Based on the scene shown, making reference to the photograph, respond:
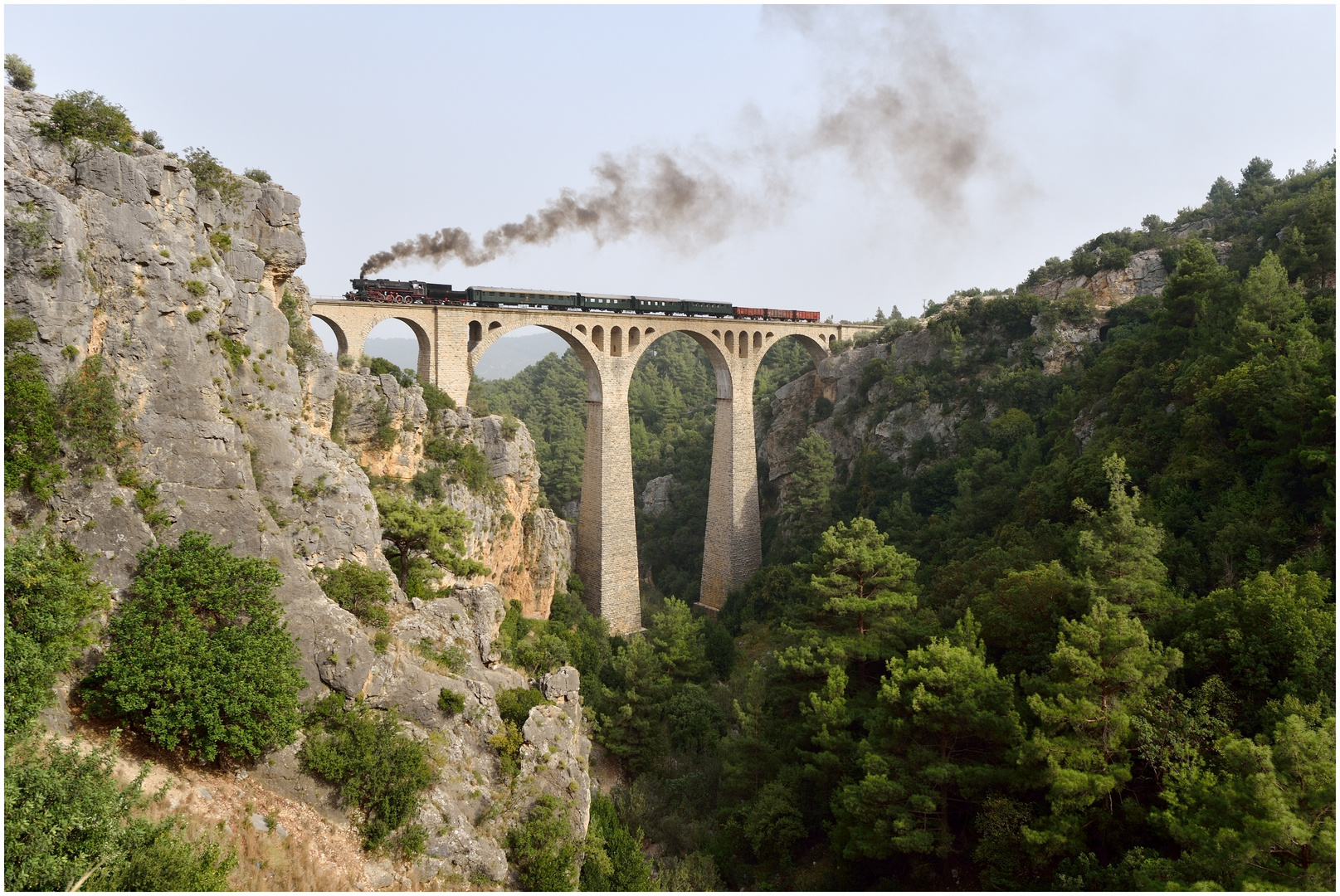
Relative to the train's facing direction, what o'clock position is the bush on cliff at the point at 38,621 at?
The bush on cliff is roughly at 11 o'clock from the train.

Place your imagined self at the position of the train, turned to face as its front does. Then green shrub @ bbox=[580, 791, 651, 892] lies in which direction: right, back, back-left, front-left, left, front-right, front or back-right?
front-left

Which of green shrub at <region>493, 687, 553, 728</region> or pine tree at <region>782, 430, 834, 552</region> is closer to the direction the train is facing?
the green shrub

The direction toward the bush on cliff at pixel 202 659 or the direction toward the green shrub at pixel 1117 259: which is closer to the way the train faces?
the bush on cliff

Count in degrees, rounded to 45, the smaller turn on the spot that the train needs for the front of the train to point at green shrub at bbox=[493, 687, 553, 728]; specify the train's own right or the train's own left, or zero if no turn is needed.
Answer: approximately 45° to the train's own left

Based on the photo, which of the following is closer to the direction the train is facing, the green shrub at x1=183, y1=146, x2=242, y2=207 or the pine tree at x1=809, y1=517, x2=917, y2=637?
the green shrub

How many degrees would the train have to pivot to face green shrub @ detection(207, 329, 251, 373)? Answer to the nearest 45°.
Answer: approximately 45° to its left

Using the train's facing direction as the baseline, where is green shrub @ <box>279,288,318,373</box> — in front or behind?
in front

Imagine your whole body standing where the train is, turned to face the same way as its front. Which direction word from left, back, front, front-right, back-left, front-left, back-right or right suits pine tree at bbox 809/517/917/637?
left

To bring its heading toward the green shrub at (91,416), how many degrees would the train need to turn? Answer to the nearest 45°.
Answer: approximately 45° to its left

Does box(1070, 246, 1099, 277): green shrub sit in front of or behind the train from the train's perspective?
behind

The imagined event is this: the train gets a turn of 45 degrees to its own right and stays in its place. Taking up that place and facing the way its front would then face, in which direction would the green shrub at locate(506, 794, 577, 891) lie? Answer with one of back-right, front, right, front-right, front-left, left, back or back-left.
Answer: left

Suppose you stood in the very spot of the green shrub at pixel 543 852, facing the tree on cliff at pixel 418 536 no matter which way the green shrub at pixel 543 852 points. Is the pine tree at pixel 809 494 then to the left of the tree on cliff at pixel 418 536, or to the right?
right
